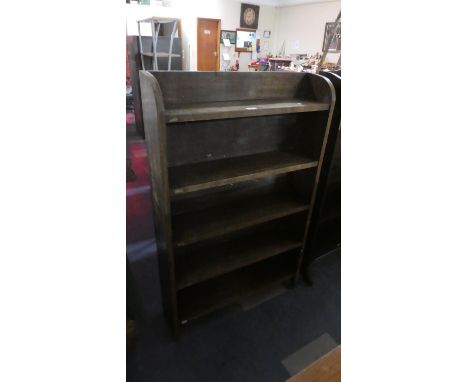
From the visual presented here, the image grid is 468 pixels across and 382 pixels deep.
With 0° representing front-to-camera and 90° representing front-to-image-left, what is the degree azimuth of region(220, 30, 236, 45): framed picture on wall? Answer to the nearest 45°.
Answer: approximately 0°

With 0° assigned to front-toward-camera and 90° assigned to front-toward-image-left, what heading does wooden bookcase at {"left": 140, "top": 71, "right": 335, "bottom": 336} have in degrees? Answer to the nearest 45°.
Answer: approximately 315°

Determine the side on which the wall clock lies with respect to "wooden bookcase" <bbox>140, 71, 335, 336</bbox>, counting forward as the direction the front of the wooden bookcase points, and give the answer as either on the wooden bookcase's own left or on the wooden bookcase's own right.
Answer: on the wooden bookcase's own left

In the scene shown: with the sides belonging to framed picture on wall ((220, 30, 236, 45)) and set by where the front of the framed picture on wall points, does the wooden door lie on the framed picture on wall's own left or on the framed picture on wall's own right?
on the framed picture on wall's own right

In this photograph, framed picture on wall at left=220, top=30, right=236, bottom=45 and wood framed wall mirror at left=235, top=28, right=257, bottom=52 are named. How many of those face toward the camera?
2

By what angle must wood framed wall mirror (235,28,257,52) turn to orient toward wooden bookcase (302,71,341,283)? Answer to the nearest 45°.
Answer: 0° — it already faces it

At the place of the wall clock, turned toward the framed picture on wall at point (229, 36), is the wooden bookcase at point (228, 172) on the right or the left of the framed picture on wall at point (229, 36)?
left

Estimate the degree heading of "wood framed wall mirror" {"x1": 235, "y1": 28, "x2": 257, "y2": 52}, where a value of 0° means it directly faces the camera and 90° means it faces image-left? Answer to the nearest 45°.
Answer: approximately 0°

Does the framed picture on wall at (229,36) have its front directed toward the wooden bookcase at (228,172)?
yes

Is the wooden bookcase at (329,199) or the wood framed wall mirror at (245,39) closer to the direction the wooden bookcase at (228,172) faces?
the wooden bookcase

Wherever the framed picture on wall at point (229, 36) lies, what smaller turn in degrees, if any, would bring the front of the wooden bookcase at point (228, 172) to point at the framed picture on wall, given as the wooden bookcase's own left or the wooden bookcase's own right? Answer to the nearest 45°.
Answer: approximately 135° to the wooden bookcase's own left

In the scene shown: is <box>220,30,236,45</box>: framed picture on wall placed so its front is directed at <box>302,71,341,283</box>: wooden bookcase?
yes
